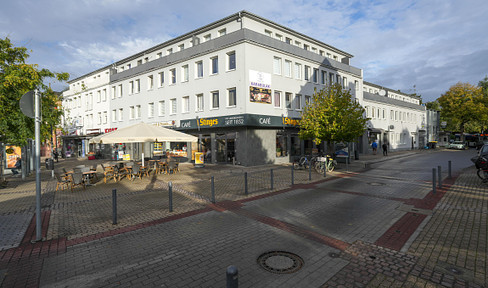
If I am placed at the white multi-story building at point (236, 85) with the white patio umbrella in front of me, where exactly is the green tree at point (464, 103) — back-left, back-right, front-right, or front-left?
back-left

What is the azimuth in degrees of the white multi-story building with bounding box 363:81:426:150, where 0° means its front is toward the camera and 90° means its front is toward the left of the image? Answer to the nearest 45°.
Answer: approximately 315°

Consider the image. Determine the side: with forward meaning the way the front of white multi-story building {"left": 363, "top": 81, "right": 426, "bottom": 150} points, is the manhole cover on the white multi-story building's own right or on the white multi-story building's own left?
on the white multi-story building's own right

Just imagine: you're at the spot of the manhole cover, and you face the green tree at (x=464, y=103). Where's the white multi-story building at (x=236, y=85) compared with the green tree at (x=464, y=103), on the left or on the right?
left

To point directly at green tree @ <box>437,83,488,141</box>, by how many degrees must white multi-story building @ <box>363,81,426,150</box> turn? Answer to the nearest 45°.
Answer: approximately 90° to its left

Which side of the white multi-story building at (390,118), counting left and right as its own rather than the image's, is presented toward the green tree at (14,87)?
right

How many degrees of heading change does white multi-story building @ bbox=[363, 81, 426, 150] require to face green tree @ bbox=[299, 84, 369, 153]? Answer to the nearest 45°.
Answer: approximately 45° to its right
